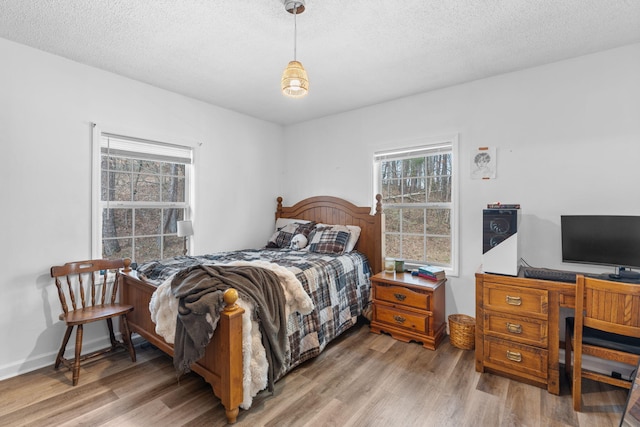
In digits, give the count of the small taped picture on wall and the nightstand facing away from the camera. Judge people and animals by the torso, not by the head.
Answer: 0

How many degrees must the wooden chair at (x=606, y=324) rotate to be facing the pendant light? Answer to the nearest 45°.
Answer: approximately 135° to its left

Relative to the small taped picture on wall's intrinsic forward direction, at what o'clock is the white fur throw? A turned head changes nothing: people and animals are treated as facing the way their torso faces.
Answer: The white fur throw is roughly at 1 o'clock from the small taped picture on wall.

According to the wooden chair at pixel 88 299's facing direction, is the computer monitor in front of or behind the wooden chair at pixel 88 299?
in front

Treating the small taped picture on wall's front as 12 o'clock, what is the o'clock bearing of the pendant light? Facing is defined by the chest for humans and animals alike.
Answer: The pendant light is roughly at 1 o'clock from the small taped picture on wall.

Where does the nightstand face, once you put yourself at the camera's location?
facing the viewer and to the left of the viewer

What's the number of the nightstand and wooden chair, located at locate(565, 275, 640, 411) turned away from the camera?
1

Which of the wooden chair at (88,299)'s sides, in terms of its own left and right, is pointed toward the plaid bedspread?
left

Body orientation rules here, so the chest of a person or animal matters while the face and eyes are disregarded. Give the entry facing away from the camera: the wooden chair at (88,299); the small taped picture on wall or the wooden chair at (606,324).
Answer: the wooden chair at (606,324)

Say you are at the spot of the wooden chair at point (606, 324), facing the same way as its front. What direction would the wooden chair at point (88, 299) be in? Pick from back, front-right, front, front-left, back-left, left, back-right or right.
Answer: back-left

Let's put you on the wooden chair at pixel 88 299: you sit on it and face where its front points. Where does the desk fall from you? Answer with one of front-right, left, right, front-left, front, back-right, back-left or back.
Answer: front

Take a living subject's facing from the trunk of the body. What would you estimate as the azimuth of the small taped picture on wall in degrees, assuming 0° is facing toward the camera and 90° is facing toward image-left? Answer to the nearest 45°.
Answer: approximately 0°

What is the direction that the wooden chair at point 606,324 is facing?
away from the camera

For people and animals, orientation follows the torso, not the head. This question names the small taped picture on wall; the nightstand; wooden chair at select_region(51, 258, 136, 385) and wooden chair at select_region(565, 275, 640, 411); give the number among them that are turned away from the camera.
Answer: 1

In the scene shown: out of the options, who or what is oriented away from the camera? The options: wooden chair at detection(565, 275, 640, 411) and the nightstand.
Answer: the wooden chair
